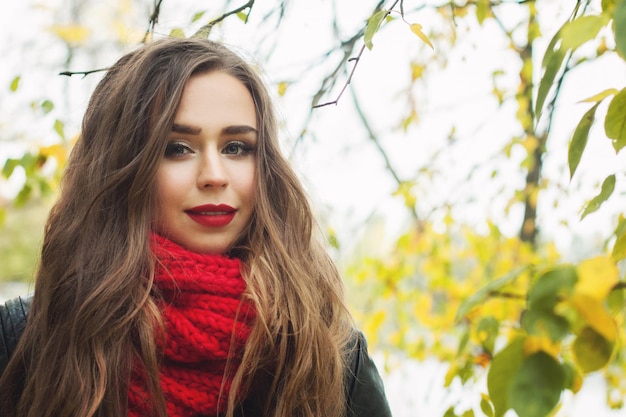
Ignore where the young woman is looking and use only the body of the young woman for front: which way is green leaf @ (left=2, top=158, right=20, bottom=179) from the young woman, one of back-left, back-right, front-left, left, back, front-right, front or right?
back-right

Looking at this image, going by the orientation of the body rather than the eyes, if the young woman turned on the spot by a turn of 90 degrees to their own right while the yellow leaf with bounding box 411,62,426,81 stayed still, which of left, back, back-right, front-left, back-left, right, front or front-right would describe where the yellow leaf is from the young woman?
back-right

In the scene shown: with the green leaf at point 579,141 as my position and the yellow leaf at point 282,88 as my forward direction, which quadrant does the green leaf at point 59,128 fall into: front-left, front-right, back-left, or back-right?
front-left

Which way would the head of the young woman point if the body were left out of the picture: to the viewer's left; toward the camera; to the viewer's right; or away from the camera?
toward the camera

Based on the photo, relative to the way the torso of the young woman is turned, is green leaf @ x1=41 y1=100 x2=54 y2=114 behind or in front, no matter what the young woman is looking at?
behind

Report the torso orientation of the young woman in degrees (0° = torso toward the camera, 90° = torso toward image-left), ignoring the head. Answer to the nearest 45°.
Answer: approximately 0°
